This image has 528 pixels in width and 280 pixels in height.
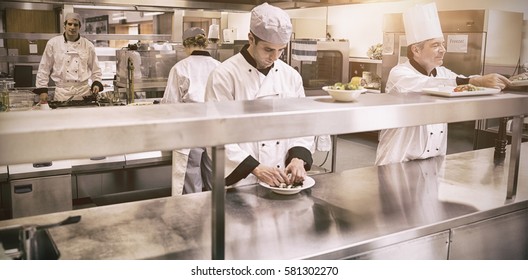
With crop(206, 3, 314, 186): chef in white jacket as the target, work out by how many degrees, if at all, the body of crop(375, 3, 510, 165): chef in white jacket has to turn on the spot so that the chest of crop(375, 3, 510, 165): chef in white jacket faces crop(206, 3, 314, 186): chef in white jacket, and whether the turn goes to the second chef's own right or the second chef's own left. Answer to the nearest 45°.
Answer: approximately 90° to the second chef's own right

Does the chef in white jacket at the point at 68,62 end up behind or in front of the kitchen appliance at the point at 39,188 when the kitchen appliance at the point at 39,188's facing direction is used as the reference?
behind

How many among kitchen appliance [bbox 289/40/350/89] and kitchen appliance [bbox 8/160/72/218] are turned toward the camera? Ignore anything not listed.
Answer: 2

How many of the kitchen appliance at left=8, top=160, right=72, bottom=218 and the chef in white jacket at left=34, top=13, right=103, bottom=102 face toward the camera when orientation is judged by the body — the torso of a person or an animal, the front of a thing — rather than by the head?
2

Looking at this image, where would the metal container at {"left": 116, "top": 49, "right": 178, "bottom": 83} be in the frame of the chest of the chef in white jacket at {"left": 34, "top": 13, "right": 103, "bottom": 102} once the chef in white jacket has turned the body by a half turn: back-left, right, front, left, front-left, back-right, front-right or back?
back-right

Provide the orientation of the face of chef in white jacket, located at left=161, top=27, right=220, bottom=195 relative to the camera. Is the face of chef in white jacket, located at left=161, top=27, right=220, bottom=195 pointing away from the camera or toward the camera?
away from the camera

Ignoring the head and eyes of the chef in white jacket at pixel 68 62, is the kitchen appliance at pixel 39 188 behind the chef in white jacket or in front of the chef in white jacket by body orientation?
in front

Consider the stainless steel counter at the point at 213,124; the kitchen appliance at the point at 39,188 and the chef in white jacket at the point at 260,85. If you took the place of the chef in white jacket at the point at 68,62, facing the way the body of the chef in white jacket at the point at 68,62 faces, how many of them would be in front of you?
3

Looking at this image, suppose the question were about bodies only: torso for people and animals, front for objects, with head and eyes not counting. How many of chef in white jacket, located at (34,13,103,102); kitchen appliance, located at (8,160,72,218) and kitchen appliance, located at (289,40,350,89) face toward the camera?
3

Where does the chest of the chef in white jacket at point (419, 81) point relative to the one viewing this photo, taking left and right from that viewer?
facing the viewer and to the right of the viewer
